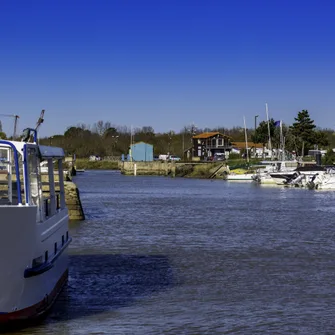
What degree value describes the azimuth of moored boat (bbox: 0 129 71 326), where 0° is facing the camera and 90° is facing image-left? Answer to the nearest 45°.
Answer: approximately 45°
